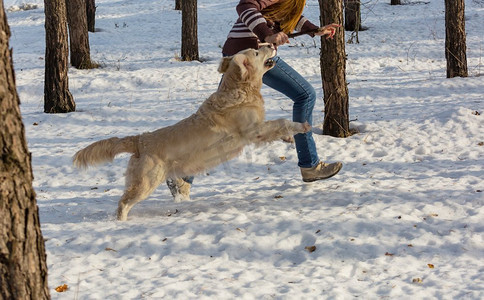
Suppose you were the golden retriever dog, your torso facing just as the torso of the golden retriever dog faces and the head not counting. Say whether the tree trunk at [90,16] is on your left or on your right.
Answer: on your left

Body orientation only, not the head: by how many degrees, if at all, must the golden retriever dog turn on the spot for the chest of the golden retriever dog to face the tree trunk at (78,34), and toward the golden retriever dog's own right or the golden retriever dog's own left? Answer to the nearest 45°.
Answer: approximately 90° to the golden retriever dog's own left

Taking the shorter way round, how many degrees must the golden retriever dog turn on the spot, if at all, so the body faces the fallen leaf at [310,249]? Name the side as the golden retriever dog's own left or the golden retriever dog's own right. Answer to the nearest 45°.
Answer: approximately 45° to the golden retriever dog's own right

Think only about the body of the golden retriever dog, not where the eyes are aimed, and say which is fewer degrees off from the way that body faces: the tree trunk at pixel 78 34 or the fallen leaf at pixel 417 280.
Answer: the fallen leaf

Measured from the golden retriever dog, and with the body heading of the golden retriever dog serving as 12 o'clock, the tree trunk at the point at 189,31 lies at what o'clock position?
The tree trunk is roughly at 9 o'clock from the golden retriever dog.

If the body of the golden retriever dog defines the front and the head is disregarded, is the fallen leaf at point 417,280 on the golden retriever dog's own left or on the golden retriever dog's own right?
on the golden retriever dog's own right

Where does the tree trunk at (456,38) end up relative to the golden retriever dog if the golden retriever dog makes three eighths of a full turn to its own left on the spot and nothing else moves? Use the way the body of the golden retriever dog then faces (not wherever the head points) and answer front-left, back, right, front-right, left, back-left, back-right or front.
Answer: right

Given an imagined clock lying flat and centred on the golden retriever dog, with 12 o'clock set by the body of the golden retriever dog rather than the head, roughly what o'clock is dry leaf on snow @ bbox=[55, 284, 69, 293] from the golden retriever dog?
The dry leaf on snow is roughly at 4 o'clock from the golden retriever dog.

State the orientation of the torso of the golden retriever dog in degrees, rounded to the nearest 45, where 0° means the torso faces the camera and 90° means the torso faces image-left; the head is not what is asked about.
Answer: approximately 270°

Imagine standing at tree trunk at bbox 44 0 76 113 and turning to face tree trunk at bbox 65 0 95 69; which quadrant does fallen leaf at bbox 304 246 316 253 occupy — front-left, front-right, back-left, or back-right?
back-right

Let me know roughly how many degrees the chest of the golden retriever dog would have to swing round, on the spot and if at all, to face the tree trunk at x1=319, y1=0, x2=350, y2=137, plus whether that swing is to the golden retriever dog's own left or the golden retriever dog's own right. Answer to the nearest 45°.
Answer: approximately 45° to the golden retriever dog's own left
